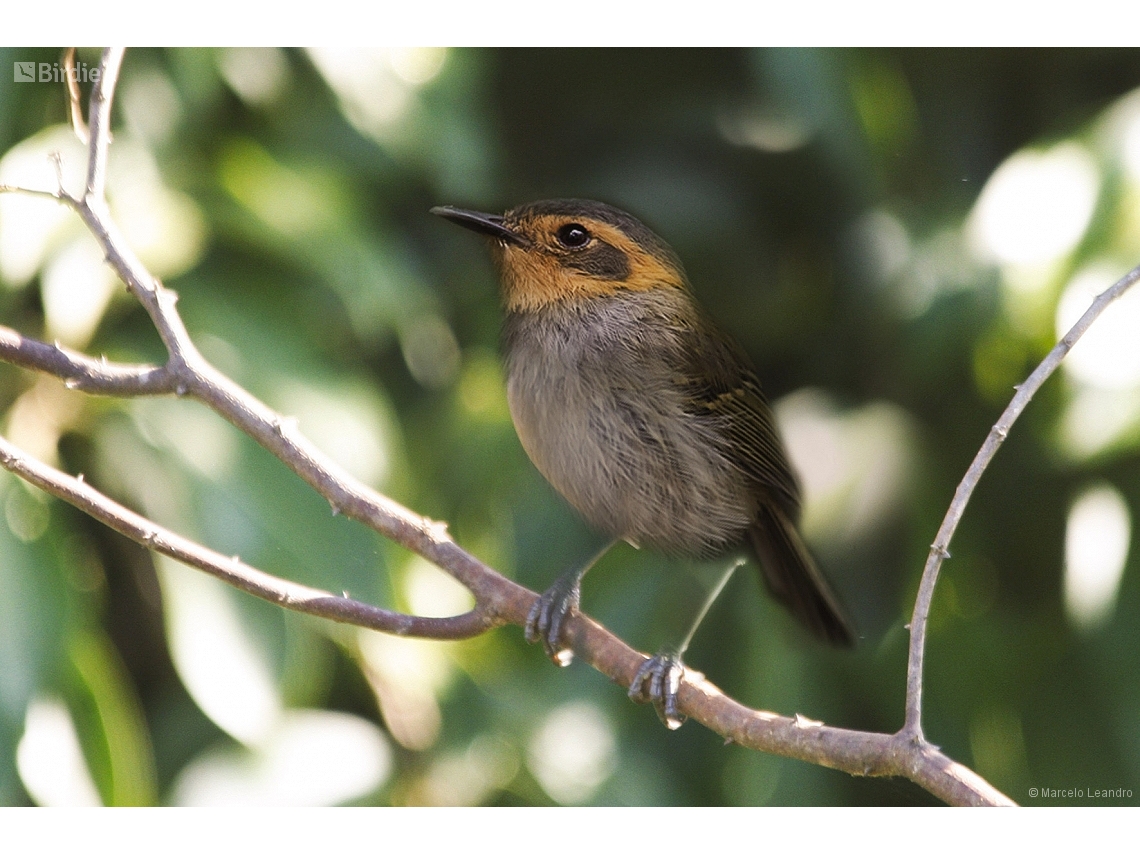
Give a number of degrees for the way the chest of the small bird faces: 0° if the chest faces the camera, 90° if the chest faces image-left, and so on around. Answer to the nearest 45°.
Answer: approximately 45°
